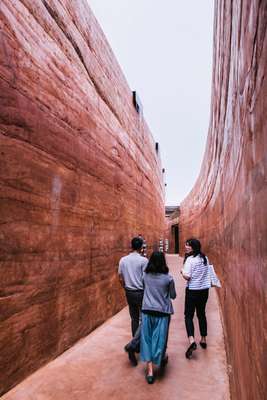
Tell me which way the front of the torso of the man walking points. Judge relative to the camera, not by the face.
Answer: away from the camera

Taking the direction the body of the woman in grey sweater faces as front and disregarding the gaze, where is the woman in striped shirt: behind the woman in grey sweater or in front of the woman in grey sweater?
in front

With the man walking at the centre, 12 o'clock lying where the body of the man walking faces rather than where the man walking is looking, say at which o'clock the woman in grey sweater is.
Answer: The woman in grey sweater is roughly at 5 o'clock from the man walking.

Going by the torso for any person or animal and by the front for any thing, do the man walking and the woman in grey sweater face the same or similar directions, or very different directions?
same or similar directions

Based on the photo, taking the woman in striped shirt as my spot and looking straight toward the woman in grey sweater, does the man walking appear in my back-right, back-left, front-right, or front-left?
front-right

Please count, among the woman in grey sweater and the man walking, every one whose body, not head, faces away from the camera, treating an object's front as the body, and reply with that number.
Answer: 2

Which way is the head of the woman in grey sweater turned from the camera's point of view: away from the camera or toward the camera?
away from the camera

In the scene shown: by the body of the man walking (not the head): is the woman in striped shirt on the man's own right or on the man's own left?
on the man's own right

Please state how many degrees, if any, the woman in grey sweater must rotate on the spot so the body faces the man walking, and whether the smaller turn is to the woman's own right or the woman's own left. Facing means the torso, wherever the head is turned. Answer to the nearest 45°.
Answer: approximately 45° to the woman's own left

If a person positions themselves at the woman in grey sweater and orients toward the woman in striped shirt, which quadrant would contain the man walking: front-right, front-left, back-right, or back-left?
front-left

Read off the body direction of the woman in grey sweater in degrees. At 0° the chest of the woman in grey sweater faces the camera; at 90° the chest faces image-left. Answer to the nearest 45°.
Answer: approximately 180°
